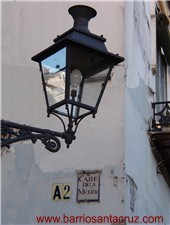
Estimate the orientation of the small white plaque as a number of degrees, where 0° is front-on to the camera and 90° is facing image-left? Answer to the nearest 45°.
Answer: approximately 0°

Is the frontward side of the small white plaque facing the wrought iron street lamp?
yes
